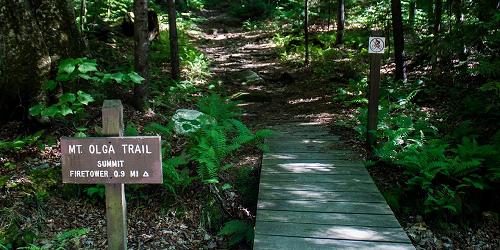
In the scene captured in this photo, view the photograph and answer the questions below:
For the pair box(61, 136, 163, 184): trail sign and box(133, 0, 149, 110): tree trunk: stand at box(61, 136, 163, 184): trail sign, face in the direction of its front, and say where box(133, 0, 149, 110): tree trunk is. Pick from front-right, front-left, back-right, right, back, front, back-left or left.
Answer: back

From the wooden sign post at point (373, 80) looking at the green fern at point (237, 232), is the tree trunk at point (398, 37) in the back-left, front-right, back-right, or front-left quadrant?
back-right

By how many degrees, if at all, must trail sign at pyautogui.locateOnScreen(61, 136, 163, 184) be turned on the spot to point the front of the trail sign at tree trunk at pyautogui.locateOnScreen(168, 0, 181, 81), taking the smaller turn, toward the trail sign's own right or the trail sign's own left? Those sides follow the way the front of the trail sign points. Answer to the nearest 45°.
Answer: approximately 180°

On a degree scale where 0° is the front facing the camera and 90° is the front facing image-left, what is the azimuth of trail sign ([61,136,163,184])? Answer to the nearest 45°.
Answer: approximately 0°

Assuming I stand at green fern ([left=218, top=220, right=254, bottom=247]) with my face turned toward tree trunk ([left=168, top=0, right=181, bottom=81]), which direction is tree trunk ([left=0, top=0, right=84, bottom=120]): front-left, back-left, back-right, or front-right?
front-left

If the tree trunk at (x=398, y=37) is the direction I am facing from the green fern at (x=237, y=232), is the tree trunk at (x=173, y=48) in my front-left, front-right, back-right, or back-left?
front-left

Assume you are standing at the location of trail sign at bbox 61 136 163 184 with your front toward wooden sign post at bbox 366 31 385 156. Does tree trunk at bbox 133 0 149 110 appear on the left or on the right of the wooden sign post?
left

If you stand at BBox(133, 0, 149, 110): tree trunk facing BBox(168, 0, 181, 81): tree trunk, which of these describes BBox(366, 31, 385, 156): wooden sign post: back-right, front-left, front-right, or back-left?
back-right

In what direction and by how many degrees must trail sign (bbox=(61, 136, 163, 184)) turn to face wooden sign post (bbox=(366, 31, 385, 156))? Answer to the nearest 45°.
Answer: approximately 135° to its left

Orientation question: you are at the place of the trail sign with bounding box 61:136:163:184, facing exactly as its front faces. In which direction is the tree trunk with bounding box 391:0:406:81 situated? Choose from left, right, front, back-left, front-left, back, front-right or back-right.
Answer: back-left

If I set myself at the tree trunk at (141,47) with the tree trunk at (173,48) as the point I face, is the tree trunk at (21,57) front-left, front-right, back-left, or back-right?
back-left

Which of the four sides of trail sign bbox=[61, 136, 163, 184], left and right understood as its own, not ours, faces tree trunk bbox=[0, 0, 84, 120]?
back
